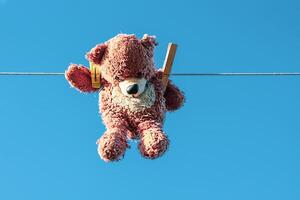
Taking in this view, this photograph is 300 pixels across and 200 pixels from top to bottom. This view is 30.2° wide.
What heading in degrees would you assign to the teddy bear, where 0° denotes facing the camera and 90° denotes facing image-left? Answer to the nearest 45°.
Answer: approximately 0°
